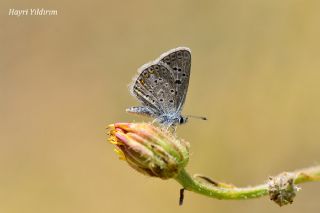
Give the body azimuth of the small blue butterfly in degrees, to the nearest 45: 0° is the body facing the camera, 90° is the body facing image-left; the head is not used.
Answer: approximately 270°
